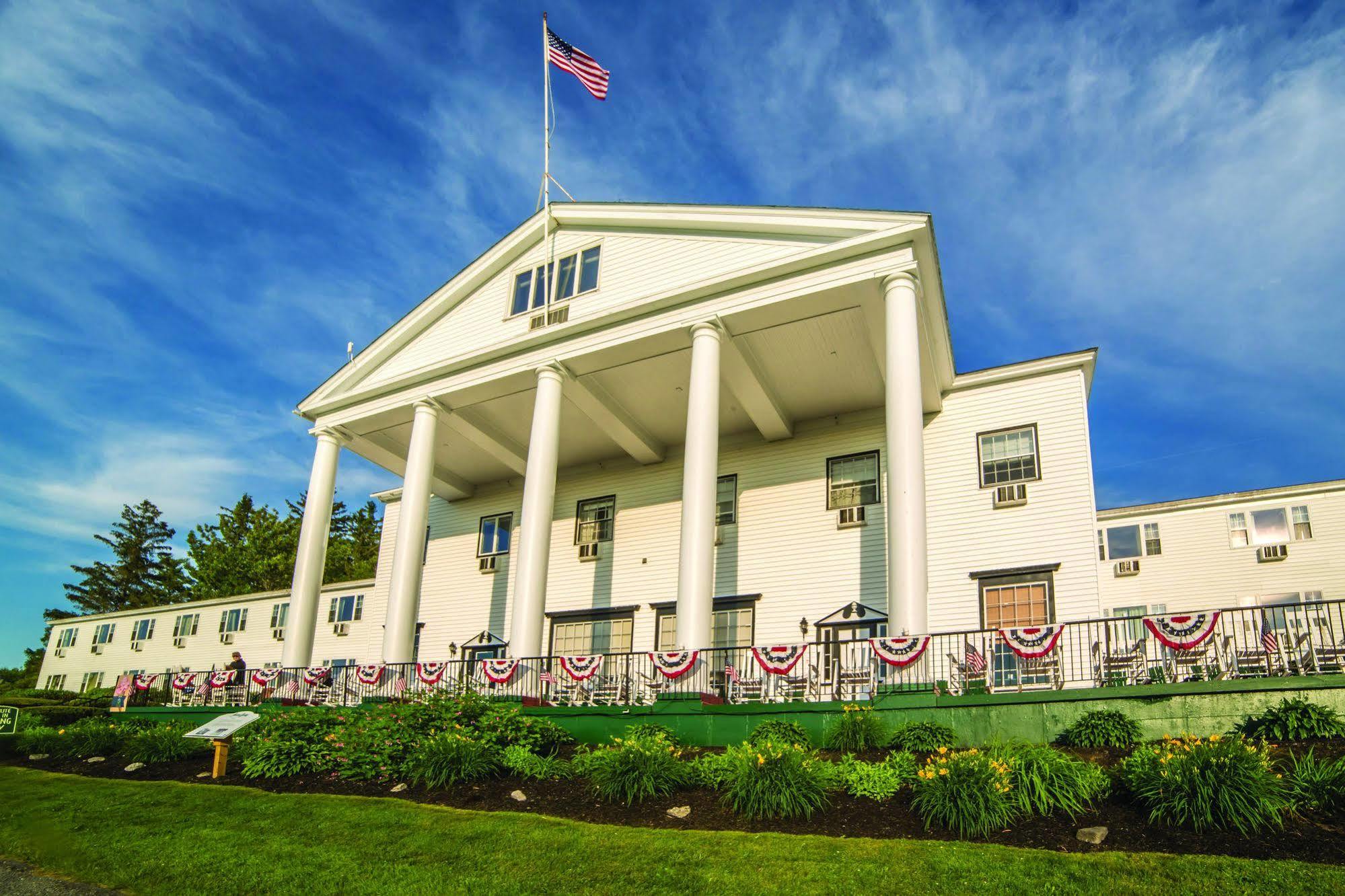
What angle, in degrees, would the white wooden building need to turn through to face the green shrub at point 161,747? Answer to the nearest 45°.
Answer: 0° — it already faces it

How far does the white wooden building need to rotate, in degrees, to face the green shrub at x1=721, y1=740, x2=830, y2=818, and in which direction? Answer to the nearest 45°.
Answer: approximately 45° to its left

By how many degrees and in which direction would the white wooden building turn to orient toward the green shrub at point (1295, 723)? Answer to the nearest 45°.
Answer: approximately 90° to its left

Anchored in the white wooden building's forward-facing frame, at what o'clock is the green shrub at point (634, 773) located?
The green shrub is roughly at 11 o'clock from the white wooden building.

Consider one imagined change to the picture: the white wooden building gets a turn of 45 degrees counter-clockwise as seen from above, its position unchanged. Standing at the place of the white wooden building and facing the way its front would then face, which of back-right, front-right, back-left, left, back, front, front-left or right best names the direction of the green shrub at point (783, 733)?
front

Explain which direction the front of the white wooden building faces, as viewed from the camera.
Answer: facing the viewer and to the left of the viewer

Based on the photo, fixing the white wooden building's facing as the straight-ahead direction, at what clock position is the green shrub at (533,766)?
The green shrub is roughly at 11 o'clock from the white wooden building.

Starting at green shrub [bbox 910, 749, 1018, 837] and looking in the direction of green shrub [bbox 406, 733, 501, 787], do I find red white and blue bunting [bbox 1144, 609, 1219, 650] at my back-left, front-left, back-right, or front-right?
back-right
